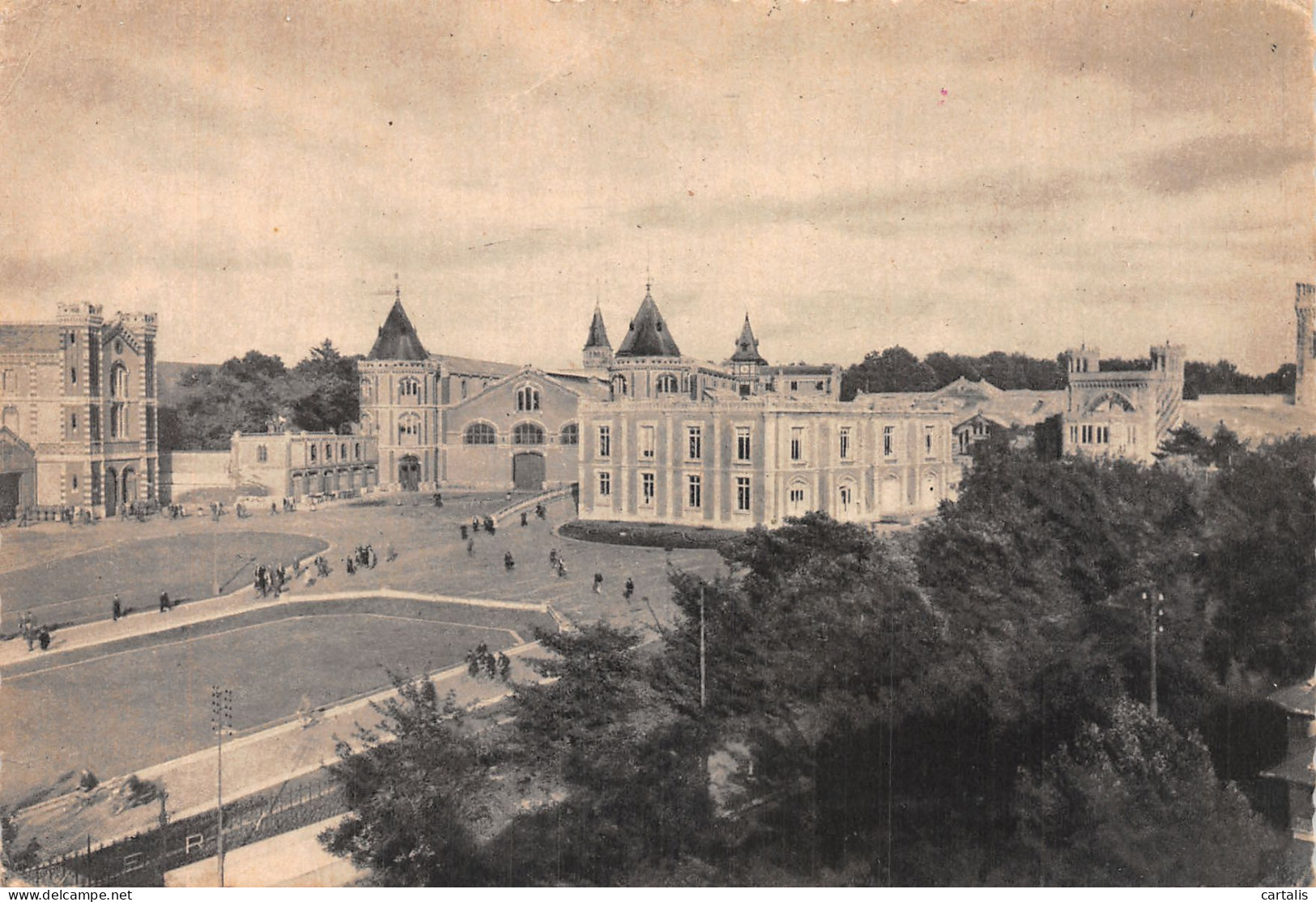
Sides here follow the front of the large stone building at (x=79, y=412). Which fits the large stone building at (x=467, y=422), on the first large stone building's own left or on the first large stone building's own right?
on the first large stone building's own left

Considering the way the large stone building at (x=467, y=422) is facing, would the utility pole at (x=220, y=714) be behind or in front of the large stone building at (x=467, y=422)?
in front

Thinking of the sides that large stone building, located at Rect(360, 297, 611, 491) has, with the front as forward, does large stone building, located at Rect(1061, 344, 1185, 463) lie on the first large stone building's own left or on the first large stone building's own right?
on the first large stone building's own left

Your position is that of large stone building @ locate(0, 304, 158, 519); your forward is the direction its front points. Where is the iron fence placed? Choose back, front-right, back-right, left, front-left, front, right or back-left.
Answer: front-right

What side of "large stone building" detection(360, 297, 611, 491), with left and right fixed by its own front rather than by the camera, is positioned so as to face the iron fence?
front

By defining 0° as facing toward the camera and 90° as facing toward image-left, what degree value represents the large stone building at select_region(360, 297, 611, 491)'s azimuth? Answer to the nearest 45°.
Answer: approximately 0°

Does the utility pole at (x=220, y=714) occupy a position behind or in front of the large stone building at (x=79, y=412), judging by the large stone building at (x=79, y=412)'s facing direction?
in front

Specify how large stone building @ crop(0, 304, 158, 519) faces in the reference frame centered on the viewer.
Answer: facing the viewer and to the right of the viewer

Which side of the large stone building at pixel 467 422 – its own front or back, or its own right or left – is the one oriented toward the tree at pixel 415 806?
front

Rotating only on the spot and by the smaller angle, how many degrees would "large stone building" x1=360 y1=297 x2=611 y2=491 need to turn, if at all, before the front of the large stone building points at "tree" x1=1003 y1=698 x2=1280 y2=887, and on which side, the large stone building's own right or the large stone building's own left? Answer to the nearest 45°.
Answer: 0° — it already faces it

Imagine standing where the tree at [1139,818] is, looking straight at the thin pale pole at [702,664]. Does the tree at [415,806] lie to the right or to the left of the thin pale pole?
left

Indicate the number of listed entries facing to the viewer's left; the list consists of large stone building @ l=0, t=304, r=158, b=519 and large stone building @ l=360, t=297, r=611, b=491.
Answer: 0

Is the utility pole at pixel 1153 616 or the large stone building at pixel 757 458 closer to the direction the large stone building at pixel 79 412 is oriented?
the utility pole

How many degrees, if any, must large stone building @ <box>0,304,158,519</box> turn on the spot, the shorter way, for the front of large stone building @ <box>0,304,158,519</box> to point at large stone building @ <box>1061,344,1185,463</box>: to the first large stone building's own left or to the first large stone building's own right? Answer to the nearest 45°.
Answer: approximately 45° to the first large stone building's own left
